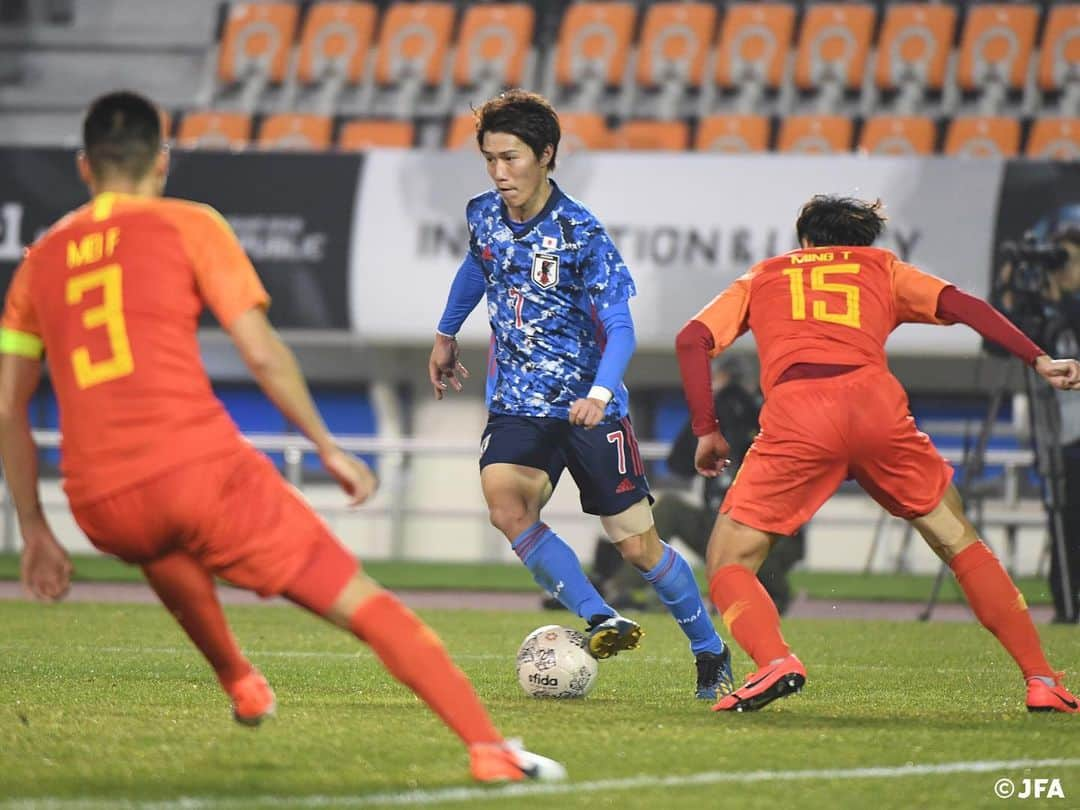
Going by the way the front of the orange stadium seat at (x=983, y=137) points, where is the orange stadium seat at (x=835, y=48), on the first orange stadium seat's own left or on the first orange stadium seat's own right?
on the first orange stadium seat's own right

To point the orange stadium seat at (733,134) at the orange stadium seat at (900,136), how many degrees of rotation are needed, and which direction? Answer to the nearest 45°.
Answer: approximately 90° to its left

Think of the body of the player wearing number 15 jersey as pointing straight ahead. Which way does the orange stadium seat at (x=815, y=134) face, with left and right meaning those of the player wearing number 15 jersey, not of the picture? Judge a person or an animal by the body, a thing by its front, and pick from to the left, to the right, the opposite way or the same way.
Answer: the opposite way

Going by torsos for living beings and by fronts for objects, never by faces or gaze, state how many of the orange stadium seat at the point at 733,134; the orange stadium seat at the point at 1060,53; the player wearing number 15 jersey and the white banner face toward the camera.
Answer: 3

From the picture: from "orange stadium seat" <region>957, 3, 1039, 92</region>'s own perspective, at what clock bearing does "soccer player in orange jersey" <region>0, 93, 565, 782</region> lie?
The soccer player in orange jersey is roughly at 12 o'clock from the orange stadium seat.

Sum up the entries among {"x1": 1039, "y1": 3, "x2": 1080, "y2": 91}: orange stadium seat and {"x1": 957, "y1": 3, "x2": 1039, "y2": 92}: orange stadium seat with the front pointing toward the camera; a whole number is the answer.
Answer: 2

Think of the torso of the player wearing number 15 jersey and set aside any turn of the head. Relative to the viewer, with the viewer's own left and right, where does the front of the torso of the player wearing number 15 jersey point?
facing away from the viewer

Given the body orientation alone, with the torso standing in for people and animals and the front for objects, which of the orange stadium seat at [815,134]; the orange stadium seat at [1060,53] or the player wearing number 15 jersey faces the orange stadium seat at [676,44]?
the player wearing number 15 jersey

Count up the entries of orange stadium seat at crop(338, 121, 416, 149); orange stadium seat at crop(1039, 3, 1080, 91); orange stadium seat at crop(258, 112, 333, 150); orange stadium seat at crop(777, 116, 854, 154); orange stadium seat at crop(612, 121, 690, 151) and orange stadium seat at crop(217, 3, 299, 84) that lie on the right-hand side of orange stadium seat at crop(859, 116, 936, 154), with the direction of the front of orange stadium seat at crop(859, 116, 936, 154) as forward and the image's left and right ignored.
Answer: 5

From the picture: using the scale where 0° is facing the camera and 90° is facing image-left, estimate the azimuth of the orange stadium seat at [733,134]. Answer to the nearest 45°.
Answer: approximately 0°

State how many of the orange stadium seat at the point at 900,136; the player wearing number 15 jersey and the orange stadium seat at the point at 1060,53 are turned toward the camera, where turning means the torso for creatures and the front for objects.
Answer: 2
